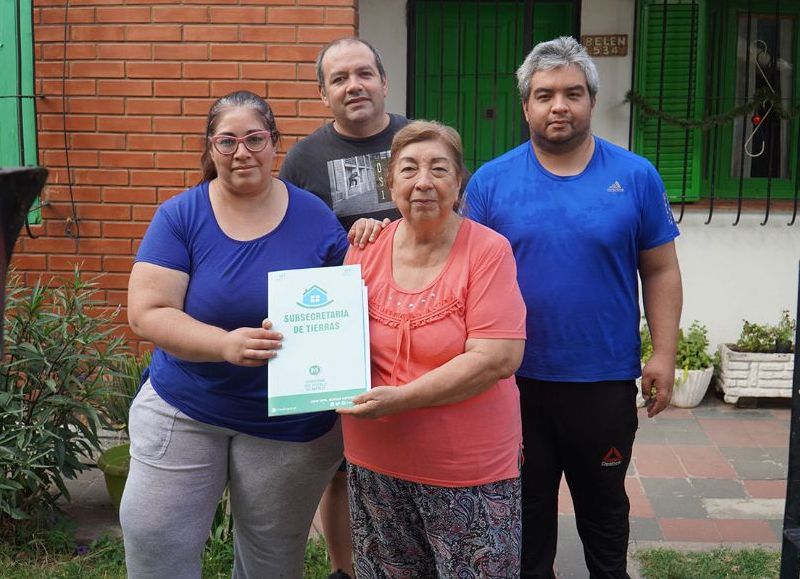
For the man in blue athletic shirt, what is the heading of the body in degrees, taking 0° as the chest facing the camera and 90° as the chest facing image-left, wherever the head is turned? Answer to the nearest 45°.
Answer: approximately 0°

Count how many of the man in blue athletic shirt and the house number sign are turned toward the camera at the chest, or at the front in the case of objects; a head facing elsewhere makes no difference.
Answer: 2

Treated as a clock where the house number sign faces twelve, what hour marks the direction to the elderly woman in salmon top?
The elderly woman in salmon top is roughly at 12 o'clock from the house number sign.

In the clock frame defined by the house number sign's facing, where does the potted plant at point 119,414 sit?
The potted plant is roughly at 1 o'clock from the house number sign.

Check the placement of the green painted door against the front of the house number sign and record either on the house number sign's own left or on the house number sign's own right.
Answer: on the house number sign's own right
